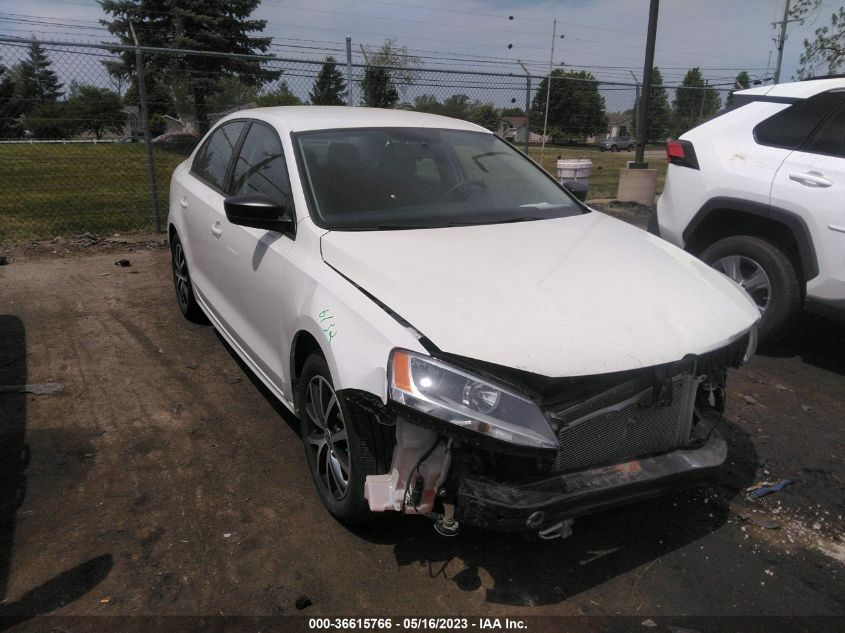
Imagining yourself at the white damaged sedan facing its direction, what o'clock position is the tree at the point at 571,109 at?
The tree is roughly at 8 o'clock from the white damaged sedan.

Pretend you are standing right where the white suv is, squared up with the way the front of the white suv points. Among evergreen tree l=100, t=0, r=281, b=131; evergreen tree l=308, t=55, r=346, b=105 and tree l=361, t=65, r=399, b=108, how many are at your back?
3

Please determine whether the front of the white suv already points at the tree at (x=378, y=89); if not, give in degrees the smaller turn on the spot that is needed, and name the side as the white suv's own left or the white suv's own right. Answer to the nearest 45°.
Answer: approximately 180°

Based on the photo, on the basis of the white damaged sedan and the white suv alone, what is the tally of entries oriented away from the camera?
0

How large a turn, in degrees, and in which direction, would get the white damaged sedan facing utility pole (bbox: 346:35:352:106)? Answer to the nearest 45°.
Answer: approximately 135° to its left

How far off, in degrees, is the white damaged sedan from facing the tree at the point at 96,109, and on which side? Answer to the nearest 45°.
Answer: approximately 180°

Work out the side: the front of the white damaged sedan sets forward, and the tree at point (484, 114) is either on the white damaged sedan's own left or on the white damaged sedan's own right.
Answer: on the white damaged sedan's own left

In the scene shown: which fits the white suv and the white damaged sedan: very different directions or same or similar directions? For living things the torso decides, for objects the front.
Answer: same or similar directions

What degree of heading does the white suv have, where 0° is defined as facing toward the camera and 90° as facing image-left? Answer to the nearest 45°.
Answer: approximately 315°

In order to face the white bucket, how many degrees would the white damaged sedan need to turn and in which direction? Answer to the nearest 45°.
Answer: approximately 135° to its left

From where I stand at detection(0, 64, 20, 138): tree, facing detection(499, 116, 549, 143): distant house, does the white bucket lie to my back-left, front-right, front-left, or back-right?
front-right

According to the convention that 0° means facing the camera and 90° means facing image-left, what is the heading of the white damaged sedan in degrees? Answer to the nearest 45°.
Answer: approximately 315°

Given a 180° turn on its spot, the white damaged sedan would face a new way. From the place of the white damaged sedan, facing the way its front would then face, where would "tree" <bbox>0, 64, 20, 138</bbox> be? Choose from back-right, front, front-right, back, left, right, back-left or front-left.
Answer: front
